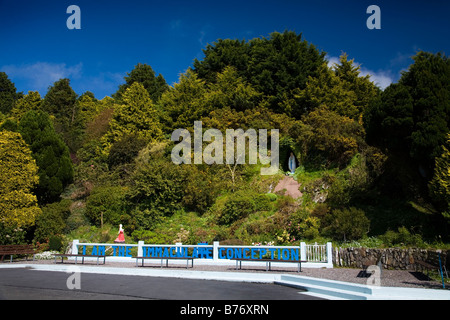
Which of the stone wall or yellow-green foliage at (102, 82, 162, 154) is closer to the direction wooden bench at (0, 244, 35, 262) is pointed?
the stone wall

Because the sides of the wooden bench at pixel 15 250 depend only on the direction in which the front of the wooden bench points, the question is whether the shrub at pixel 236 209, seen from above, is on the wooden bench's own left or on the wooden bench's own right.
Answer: on the wooden bench's own left

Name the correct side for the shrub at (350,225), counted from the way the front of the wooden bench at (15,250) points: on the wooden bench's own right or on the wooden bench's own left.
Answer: on the wooden bench's own left

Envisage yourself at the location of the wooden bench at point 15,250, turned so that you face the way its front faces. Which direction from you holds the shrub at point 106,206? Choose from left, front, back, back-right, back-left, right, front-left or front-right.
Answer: back-left

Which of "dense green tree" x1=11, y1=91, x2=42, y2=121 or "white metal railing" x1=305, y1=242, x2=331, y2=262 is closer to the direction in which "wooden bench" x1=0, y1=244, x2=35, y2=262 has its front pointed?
the white metal railing

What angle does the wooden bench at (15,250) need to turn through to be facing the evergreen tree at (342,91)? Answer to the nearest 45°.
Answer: approximately 90° to its left

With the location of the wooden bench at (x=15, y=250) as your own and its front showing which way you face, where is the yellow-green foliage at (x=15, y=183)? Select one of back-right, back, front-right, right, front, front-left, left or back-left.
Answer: back

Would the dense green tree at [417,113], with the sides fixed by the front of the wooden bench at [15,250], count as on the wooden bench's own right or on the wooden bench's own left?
on the wooden bench's own left

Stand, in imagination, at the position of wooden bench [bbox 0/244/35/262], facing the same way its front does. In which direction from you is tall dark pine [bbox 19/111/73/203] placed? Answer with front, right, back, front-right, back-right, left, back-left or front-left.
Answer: back

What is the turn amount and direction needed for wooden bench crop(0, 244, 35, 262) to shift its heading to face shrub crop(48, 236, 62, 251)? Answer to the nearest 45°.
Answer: approximately 135° to its left

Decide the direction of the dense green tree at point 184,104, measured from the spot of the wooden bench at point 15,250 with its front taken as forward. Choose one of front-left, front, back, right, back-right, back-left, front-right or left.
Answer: back-left

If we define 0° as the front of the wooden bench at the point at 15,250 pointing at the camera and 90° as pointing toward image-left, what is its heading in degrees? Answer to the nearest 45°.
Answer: approximately 0°

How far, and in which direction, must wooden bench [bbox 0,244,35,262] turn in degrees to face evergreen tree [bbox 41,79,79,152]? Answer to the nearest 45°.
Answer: approximately 180°
